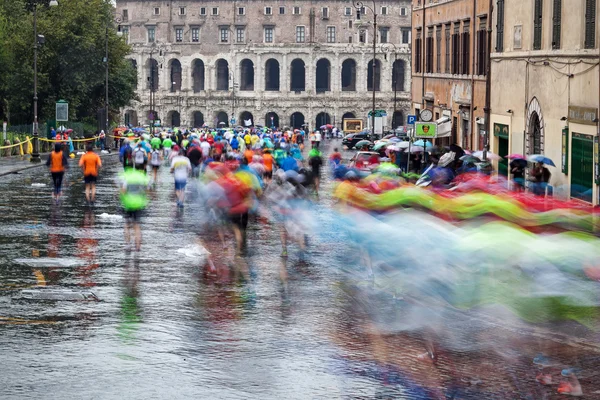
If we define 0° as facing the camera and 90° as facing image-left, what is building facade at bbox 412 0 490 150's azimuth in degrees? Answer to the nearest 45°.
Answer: approximately 45°

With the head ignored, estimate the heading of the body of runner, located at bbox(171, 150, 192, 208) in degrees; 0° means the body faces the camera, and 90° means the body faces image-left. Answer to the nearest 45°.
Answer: approximately 180°

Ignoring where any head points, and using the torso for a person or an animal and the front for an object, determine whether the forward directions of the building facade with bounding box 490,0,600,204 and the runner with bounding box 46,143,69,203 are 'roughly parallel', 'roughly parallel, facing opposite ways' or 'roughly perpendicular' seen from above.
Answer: roughly perpendicular

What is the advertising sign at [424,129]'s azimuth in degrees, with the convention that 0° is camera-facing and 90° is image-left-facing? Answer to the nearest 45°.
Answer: approximately 0°

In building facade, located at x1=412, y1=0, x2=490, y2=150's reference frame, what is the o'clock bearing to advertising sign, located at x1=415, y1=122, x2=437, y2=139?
The advertising sign is roughly at 11 o'clock from the building facade.

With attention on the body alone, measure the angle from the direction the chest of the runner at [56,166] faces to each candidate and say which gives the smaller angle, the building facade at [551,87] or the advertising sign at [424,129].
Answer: the advertising sign

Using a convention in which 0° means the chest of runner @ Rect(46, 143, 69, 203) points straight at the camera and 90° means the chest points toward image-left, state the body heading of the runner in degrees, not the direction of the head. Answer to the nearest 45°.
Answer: approximately 180°

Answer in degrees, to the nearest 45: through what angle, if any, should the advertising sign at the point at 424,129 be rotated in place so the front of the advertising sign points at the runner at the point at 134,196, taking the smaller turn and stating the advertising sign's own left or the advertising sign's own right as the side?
0° — it already faces them

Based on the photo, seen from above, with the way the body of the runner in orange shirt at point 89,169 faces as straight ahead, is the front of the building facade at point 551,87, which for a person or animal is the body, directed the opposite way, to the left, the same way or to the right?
to the left

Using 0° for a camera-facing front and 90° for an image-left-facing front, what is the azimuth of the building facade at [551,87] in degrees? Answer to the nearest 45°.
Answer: approximately 45°

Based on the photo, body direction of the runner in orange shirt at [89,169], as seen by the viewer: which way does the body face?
away from the camera
